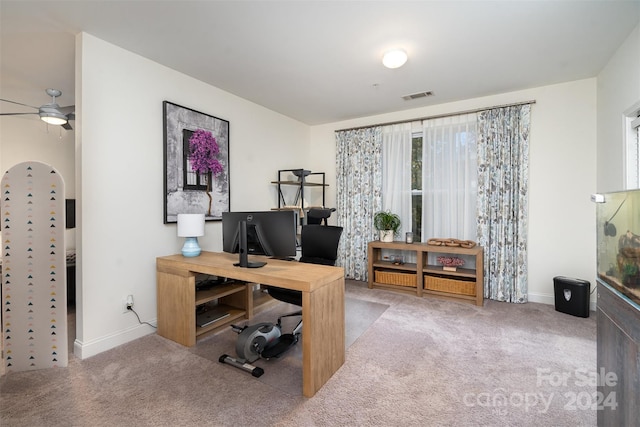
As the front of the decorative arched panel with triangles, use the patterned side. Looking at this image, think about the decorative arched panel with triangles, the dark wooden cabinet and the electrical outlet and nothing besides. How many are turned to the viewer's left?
1

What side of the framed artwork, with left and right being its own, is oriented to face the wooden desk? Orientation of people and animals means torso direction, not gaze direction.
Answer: front

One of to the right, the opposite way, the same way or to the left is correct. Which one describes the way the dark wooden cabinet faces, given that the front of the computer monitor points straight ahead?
to the left

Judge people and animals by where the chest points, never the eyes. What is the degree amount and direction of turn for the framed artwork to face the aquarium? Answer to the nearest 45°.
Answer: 0° — it already faces it

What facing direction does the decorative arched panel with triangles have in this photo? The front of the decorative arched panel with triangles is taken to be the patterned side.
toward the camera

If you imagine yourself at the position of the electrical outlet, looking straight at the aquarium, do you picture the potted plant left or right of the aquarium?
left

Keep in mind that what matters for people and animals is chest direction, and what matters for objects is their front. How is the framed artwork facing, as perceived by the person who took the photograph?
facing the viewer and to the right of the viewer

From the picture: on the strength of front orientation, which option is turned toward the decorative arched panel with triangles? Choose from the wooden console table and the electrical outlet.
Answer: the wooden console table

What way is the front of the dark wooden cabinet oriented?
to the viewer's left

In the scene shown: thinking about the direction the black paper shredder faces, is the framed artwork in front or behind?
in front

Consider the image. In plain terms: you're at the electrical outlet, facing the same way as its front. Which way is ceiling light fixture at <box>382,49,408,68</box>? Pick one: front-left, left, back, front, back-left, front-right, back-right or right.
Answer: front

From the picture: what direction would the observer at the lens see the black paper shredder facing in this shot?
facing the viewer and to the left of the viewer

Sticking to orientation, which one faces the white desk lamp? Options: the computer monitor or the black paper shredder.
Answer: the black paper shredder

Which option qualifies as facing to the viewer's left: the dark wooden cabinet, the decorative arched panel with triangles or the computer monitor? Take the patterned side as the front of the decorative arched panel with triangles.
the dark wooden cabinet

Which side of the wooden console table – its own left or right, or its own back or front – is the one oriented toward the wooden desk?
front

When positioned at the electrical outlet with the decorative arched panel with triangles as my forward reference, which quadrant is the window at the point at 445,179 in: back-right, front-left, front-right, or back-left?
back-left

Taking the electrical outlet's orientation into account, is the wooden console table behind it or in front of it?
in front
